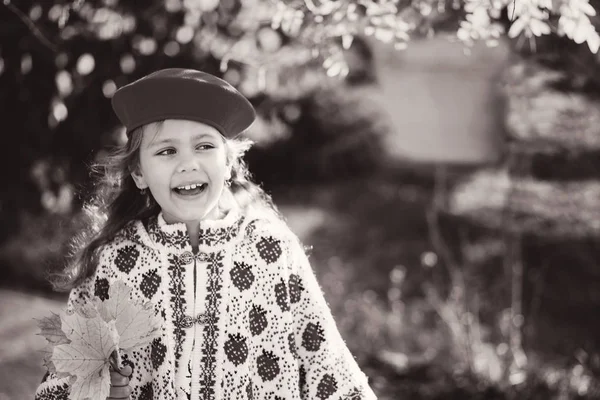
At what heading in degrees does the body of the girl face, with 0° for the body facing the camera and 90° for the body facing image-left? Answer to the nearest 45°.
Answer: approximately 0°
